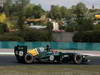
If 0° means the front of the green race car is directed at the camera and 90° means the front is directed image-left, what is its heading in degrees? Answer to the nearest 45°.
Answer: approximately 270°
